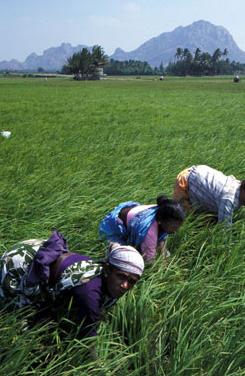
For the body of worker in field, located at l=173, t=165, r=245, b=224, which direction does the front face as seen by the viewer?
to the viewer's right

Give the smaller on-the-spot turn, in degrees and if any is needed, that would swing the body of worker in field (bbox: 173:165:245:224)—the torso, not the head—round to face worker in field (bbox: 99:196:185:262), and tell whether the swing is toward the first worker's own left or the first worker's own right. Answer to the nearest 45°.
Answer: approximately 135° to the first worker's own right

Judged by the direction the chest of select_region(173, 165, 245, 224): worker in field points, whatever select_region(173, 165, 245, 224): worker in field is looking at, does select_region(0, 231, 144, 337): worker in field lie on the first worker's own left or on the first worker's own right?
on the first worker's own right
